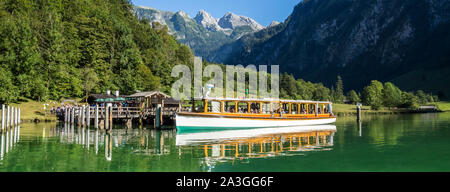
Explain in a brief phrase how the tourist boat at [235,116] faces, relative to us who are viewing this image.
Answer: facing the viewer and to the left of the viewer
